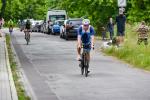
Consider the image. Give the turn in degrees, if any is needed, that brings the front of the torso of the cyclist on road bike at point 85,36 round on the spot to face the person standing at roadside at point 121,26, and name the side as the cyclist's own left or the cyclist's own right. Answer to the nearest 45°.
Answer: approximately 180°

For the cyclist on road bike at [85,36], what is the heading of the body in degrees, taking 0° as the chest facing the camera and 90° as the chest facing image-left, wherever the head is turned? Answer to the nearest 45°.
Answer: approximately 0°

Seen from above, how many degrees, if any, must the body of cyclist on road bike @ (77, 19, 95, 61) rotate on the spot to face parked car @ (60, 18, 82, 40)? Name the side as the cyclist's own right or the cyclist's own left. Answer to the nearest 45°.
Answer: approximately 180°
